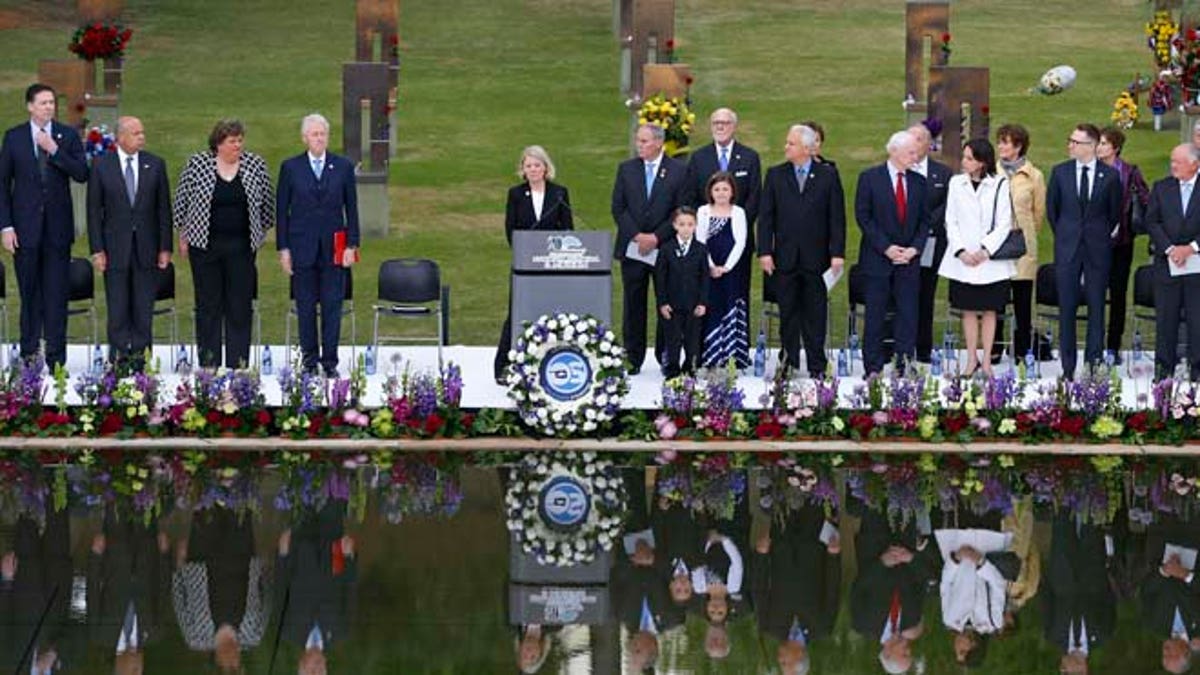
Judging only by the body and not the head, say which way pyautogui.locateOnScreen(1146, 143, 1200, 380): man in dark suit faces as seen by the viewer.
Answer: toward the camera

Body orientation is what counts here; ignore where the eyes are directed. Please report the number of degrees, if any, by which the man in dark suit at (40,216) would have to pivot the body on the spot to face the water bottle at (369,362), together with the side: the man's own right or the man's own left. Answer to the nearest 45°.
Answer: approximately 90° to the man's own left

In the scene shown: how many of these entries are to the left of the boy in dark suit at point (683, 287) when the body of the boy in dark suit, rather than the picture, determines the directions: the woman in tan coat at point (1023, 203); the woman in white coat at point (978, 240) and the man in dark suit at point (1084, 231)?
3

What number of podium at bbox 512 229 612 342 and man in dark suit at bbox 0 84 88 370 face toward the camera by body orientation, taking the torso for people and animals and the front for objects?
2

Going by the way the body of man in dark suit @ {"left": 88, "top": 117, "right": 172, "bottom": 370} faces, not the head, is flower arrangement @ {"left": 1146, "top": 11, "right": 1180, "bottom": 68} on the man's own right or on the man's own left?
on the man's own left

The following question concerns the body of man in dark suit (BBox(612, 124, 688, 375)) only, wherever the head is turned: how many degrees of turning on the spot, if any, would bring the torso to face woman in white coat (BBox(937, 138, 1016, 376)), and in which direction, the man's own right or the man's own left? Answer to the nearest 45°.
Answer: approximately 90° to the man's own left

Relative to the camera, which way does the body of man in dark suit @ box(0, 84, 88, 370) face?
toward the camera

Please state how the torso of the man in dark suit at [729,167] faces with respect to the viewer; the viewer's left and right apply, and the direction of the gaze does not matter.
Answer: facing the viewer
